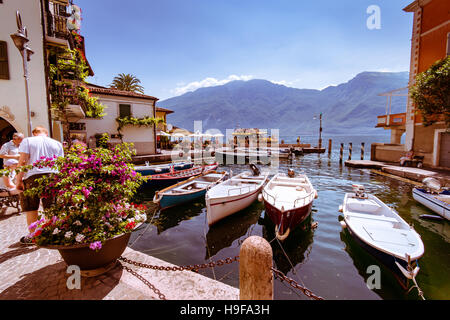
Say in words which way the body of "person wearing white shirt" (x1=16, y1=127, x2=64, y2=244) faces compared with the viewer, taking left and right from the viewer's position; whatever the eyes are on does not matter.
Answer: facing away from the viewer

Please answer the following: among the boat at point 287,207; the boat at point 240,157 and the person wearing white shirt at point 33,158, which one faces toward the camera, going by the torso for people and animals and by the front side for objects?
the boat at point 287,207

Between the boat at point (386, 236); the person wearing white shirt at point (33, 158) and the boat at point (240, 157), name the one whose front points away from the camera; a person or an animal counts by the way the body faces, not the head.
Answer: the person wearing white shirt

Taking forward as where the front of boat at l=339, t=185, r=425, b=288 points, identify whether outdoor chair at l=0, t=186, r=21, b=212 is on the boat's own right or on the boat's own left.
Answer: on the boat's own right

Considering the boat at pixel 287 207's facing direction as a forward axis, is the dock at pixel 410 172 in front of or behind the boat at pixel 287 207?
behind

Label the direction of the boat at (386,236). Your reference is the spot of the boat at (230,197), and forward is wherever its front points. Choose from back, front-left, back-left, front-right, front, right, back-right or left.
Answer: left

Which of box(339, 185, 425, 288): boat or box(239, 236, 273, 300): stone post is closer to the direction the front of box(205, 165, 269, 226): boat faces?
the stone post

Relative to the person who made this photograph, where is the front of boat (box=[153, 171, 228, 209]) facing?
facing the viewer and to the left of the viewer

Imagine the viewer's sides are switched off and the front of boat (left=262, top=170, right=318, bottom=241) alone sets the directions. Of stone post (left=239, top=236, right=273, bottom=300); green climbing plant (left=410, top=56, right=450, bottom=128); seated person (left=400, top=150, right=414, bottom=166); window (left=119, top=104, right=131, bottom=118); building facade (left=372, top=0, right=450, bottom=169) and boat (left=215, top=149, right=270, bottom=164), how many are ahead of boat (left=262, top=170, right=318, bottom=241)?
1

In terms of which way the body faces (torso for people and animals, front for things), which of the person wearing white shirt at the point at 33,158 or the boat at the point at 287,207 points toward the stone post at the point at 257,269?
the boat

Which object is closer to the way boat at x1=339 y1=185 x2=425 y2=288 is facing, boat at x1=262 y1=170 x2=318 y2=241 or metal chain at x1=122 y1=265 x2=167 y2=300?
the metal chain

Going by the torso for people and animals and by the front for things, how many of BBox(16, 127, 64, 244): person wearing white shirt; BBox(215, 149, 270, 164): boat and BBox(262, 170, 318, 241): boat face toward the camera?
1

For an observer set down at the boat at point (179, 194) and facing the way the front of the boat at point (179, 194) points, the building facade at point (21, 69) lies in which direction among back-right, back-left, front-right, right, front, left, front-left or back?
front-right

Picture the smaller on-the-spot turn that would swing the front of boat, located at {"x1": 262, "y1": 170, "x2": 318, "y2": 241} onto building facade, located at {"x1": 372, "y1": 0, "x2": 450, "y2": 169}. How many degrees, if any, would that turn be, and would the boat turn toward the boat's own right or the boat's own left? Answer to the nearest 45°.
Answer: approximately 135° to the boat's own left

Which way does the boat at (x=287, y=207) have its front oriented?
toward the camera
